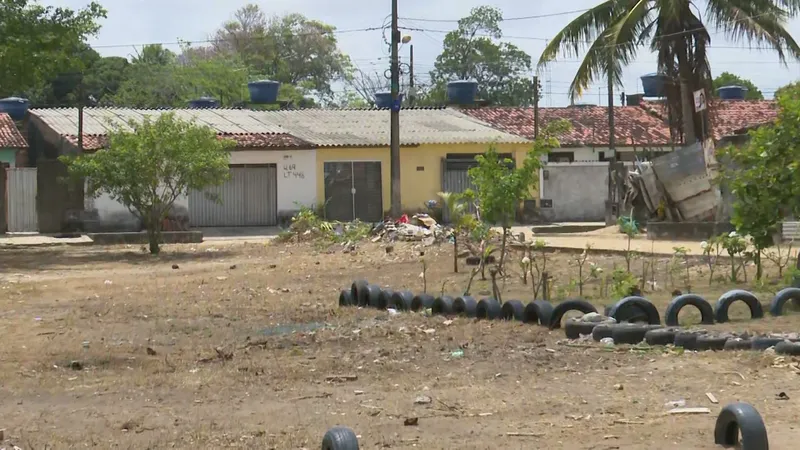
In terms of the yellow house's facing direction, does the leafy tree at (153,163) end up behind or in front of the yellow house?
in front

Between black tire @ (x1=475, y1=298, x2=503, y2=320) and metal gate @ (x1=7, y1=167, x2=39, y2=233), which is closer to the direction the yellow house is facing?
the black tire

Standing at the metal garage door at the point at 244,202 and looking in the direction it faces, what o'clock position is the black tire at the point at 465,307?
The black tire is roughly at 12 o'clock from the metal garage door.

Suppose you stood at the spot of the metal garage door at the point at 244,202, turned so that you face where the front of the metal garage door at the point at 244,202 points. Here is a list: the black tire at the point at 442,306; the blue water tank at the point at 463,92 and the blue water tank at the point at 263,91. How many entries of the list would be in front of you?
1

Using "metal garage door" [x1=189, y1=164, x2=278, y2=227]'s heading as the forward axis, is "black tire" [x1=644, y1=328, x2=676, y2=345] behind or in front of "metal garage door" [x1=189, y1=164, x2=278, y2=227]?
in front

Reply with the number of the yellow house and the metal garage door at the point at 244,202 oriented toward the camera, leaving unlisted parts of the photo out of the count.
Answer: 2

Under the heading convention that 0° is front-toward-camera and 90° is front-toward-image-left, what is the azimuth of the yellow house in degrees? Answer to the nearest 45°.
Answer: approximately 0°

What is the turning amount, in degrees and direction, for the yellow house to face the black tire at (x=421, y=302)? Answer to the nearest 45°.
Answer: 0° — it already faces it

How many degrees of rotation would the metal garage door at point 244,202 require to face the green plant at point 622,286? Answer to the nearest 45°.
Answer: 0° — it already faces it

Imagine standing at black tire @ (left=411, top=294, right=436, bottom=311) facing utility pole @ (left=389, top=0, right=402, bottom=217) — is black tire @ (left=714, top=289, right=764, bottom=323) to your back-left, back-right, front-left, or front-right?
back-right

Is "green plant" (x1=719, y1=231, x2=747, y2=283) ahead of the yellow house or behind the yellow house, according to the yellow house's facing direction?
ahead
